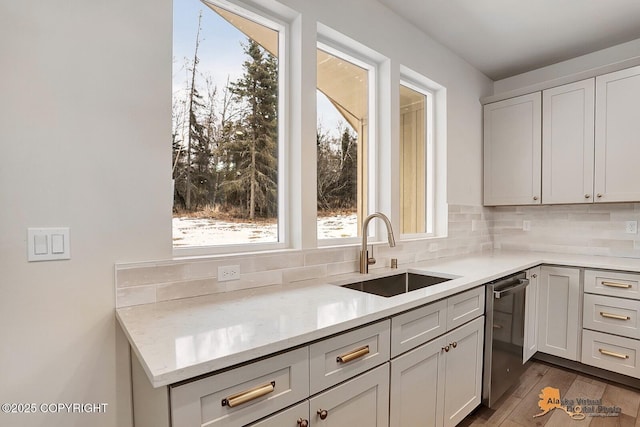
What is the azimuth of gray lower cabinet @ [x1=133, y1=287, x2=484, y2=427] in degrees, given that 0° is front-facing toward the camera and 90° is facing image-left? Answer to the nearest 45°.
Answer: approximately 315°

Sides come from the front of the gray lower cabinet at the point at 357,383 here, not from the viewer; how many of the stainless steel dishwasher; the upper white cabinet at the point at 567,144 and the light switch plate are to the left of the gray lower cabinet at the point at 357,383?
2

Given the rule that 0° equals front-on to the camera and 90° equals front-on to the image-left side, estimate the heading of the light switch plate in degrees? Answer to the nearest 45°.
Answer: approximately 0°

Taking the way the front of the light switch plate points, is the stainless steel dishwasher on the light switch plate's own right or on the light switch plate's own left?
on the light switch plate's own left

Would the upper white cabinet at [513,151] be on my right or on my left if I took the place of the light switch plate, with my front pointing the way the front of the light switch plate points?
on my left

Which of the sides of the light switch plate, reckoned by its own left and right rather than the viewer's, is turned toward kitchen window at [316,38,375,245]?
left

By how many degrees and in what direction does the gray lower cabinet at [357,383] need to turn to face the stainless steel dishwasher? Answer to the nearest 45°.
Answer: approximately 90° to its left

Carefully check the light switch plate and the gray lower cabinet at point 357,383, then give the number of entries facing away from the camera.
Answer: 0

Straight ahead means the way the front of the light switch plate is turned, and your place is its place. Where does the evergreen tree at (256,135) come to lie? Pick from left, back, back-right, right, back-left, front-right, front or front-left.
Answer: left
